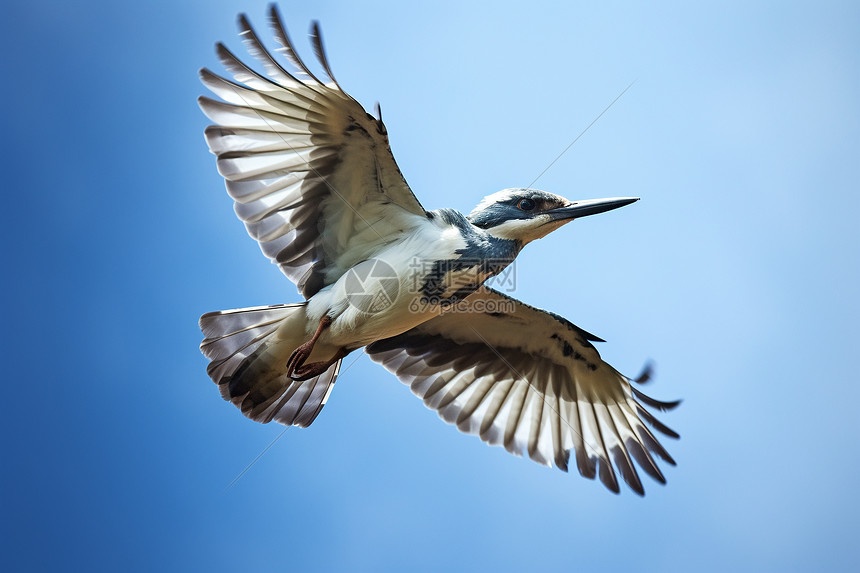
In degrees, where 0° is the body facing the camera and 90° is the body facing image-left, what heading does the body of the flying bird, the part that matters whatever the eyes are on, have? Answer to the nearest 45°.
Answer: approximately 270°
